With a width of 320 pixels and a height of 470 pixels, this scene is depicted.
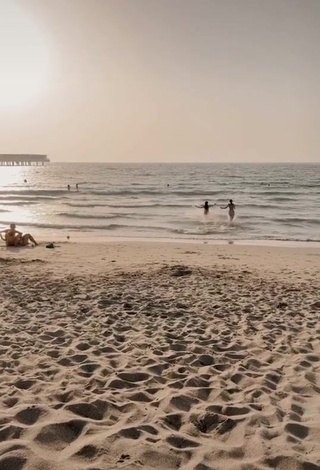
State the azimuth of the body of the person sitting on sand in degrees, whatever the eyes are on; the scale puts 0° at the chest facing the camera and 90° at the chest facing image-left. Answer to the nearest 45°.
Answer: approximately 225°

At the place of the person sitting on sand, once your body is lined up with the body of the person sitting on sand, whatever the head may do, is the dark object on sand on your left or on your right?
on your right
